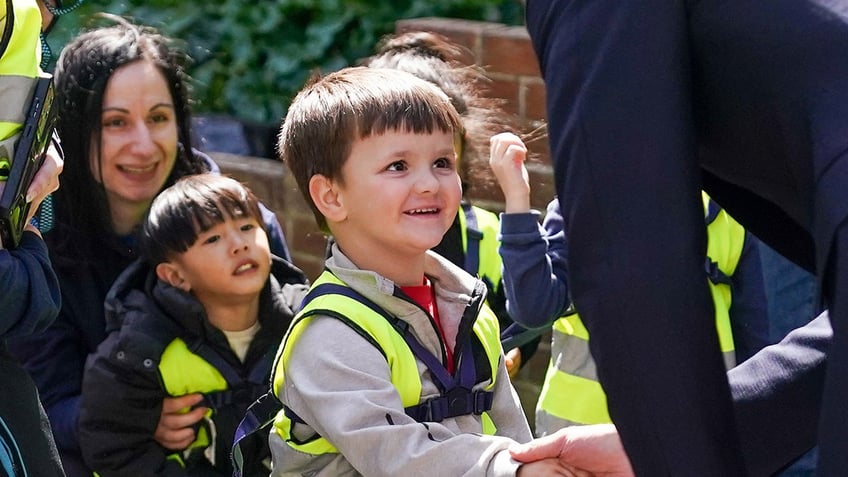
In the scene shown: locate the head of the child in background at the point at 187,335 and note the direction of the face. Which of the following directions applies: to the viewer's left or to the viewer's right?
to the viewer's right

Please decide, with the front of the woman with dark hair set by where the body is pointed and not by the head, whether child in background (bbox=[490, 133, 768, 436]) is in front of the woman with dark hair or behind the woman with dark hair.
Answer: in front

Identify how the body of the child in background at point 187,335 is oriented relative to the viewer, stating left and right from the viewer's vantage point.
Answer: facing the viewer and to the right of the viewer

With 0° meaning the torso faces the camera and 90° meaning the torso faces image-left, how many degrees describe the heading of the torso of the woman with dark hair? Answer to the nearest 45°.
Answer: approximately 315°

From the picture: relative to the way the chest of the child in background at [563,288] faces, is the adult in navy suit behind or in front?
in front
